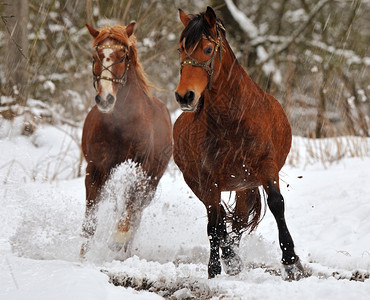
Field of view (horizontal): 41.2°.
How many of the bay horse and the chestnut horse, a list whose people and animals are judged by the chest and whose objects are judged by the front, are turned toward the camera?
2

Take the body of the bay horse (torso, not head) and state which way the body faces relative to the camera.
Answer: toward the camera

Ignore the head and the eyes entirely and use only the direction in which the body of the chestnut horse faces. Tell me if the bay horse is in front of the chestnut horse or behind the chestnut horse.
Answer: in front

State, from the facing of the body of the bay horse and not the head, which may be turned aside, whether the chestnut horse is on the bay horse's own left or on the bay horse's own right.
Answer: on the bay horse's own right

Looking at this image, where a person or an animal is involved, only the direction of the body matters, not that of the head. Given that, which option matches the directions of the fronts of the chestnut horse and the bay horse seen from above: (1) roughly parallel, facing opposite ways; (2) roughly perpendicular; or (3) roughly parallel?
roughly parallel
